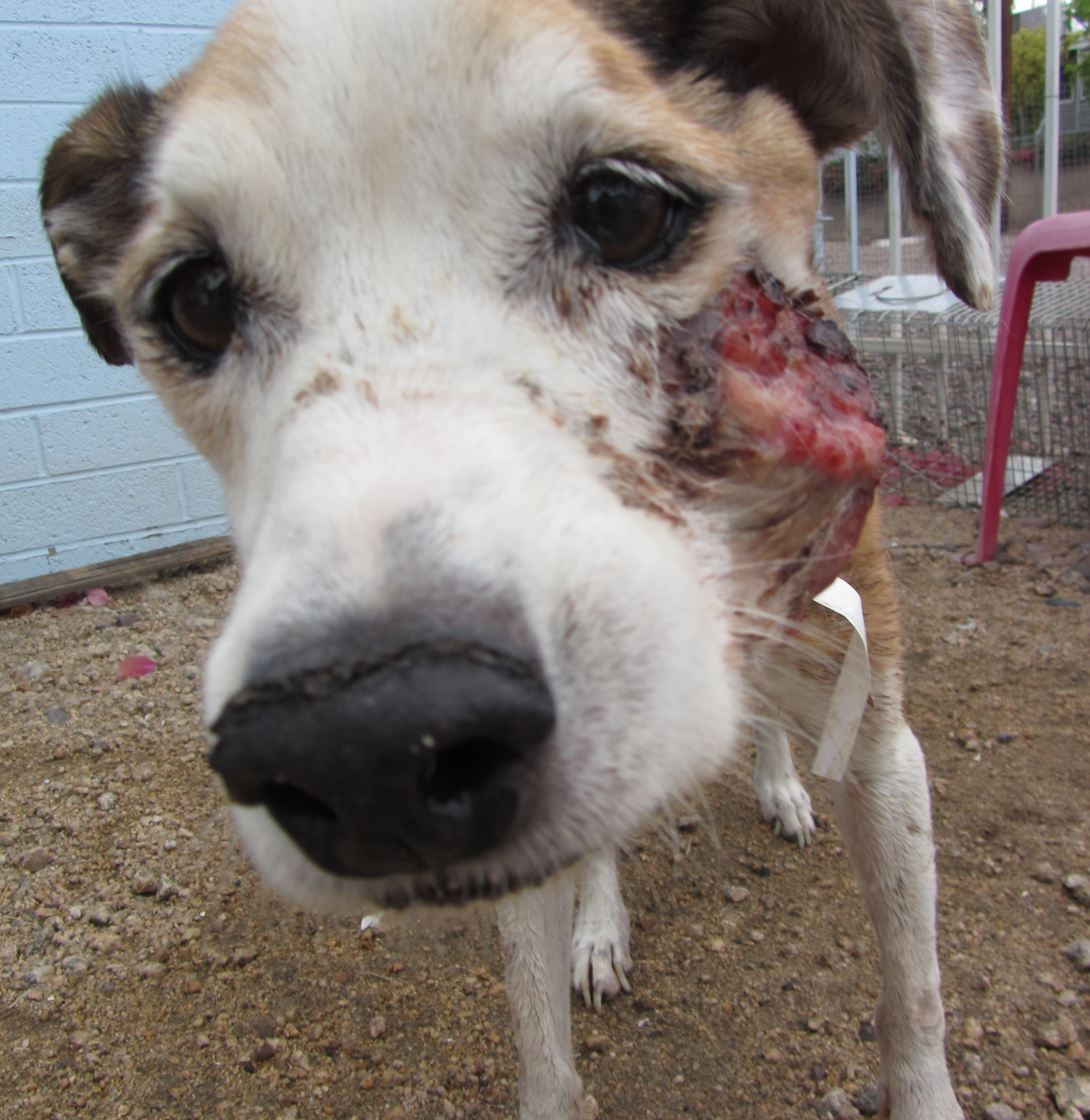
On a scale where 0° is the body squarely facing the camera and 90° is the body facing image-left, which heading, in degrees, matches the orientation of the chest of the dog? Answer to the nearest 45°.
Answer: approximately 0°

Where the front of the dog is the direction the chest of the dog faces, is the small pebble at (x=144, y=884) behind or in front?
behind

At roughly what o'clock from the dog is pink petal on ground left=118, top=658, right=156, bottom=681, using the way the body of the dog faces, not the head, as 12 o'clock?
The pink petal on ground is roughly at 5 o'clock from the dog.

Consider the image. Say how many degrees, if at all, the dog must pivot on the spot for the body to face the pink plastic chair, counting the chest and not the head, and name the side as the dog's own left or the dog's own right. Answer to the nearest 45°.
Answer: approximately 135° to the dog's own left
